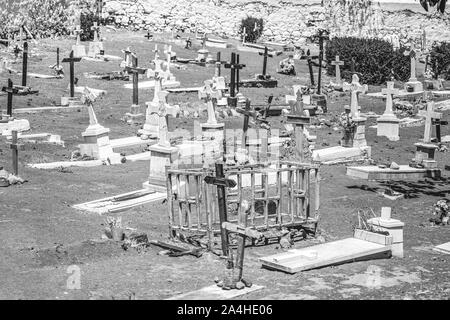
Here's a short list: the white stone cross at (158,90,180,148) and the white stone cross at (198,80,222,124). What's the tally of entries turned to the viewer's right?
0

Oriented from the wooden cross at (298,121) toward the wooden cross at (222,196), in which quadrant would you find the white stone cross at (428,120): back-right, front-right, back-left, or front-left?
back-left

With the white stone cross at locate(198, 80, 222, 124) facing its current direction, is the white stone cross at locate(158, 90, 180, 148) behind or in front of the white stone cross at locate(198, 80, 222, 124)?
in front

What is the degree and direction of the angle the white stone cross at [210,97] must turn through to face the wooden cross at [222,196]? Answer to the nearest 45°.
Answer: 0° — it already faces it

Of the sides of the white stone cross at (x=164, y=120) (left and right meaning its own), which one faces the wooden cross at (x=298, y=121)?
left

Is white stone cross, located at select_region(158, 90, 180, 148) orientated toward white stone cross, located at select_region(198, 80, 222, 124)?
no

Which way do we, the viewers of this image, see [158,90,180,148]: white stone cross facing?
facing the viewer and to the left of the viewer

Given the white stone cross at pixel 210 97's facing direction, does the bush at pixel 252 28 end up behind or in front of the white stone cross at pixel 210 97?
behind

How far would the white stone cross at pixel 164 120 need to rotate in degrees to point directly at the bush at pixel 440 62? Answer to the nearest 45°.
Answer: approximately 180°

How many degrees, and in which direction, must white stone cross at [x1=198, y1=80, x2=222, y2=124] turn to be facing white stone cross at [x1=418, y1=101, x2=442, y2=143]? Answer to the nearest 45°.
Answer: approximately 90° to its left

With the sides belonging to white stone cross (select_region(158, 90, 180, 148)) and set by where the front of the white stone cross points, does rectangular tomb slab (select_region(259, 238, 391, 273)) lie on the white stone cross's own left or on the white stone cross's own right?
on the white stone cross's own left

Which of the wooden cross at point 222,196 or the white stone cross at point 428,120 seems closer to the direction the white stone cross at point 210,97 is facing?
the wooden cross

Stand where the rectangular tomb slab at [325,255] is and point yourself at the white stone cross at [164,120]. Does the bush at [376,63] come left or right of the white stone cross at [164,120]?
right

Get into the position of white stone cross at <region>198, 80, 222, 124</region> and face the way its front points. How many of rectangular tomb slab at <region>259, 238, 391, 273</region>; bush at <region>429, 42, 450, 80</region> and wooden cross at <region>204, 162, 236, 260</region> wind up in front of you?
2

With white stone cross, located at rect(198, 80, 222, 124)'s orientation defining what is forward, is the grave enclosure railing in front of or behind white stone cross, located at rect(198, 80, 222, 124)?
in front

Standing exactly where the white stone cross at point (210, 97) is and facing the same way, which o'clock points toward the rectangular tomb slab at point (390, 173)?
The rectangular tomb slab is roughly at 10 o'clock from the white stone cross.

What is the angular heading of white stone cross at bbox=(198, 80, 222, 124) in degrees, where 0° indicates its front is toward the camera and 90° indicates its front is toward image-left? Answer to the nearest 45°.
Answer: approximately 0°
